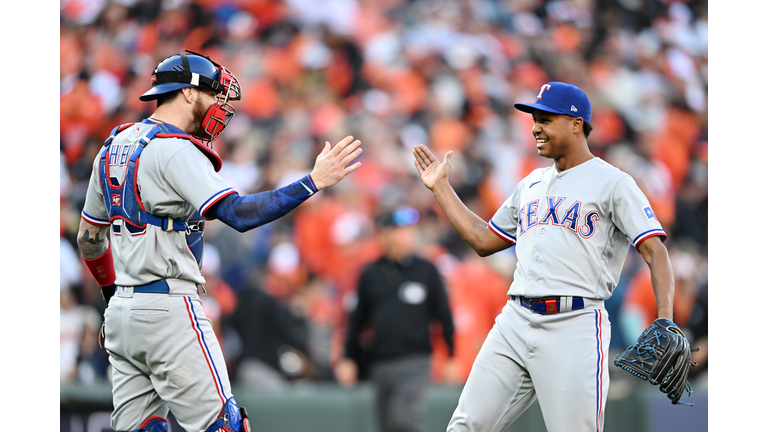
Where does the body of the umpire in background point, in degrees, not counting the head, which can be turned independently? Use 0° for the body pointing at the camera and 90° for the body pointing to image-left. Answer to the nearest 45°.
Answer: approximately 0°

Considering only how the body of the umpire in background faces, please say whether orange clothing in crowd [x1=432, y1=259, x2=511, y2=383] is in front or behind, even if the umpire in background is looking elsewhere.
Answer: behind
